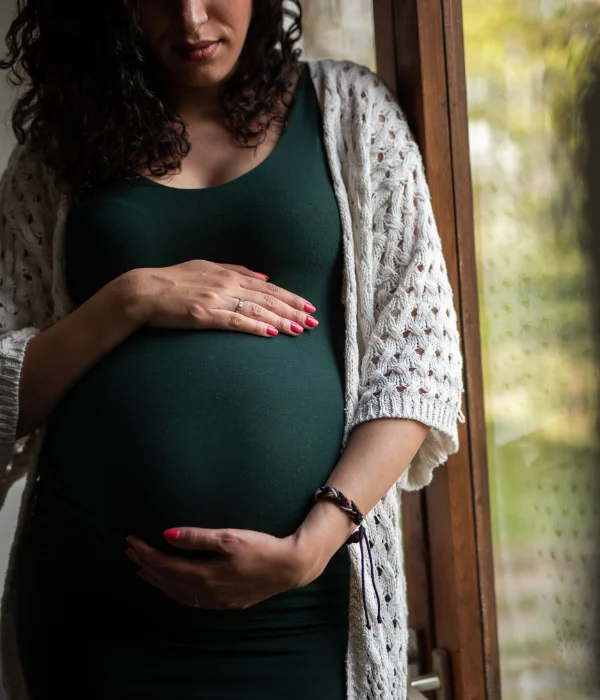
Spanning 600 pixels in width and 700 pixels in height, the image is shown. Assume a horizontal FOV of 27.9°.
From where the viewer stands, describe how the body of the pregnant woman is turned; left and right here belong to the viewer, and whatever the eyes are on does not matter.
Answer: facing the viewer
